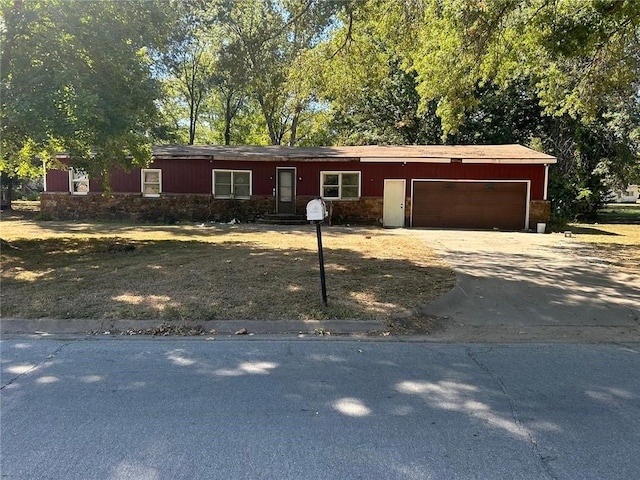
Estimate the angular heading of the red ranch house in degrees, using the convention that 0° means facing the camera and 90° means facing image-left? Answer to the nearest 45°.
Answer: approximately 0°

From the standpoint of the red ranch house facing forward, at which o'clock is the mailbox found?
The mailbox is roughly at 12 o'clock from the red ranch house.

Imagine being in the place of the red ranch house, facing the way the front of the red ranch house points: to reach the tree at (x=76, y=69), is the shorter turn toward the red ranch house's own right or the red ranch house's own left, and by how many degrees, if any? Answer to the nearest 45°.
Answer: approximately 45° to the red ranch house's own right
